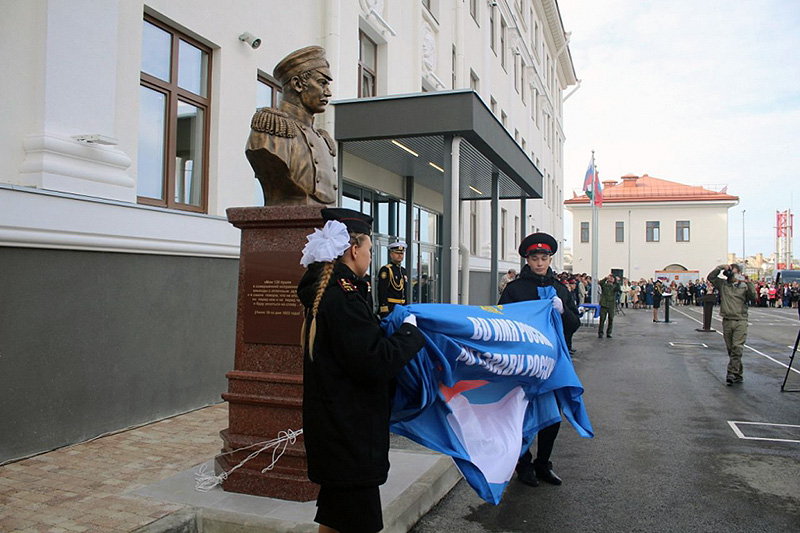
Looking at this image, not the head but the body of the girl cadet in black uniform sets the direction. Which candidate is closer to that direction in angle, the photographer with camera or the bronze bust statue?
the photographer with camera

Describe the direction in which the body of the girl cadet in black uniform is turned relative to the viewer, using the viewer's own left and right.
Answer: facing away from the viewer and to the right of the viewer

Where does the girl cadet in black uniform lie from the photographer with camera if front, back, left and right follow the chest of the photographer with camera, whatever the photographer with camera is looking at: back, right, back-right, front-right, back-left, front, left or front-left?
front

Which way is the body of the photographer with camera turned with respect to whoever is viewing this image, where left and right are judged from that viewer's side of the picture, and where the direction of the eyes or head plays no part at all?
facing the viewer

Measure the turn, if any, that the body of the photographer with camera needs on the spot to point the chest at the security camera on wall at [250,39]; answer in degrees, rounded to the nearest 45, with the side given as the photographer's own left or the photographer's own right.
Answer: approximately 45° to the photographer's own right

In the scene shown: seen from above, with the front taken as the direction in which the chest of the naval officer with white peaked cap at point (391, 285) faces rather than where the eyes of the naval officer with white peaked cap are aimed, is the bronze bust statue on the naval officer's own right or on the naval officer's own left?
on the naval officer's own right

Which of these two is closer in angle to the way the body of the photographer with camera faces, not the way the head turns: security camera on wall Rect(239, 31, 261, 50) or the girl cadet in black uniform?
the girl cadet in black uniform

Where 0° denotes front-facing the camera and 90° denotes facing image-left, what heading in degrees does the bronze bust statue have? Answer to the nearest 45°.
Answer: approximately 315°

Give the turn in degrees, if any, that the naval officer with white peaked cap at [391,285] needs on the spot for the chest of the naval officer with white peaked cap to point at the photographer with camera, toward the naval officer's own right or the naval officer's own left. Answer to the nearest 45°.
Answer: approximately 45° to the naval officer's own left
